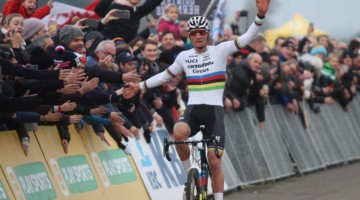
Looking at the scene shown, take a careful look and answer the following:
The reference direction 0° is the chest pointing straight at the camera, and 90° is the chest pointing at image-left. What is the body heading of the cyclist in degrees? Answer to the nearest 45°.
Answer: approximately 0°

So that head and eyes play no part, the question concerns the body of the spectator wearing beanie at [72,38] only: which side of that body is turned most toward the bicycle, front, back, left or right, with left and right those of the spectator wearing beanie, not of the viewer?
front

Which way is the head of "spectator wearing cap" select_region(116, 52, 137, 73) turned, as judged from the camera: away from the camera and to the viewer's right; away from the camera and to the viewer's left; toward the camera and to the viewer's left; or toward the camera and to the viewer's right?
toward the camera and to the viewer's right

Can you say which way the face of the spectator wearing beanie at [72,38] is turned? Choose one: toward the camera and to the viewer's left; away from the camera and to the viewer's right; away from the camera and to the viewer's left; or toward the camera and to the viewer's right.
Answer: toward the camera and to the viewer's right

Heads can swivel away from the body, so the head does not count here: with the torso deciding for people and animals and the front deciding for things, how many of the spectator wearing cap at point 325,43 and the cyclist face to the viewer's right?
0

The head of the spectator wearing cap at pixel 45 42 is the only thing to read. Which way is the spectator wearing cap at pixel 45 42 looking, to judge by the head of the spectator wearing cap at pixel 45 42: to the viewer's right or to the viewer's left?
to the viewer's right

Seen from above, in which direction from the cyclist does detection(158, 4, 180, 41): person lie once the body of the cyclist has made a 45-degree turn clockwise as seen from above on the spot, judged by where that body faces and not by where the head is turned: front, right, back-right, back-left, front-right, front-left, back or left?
back-right
